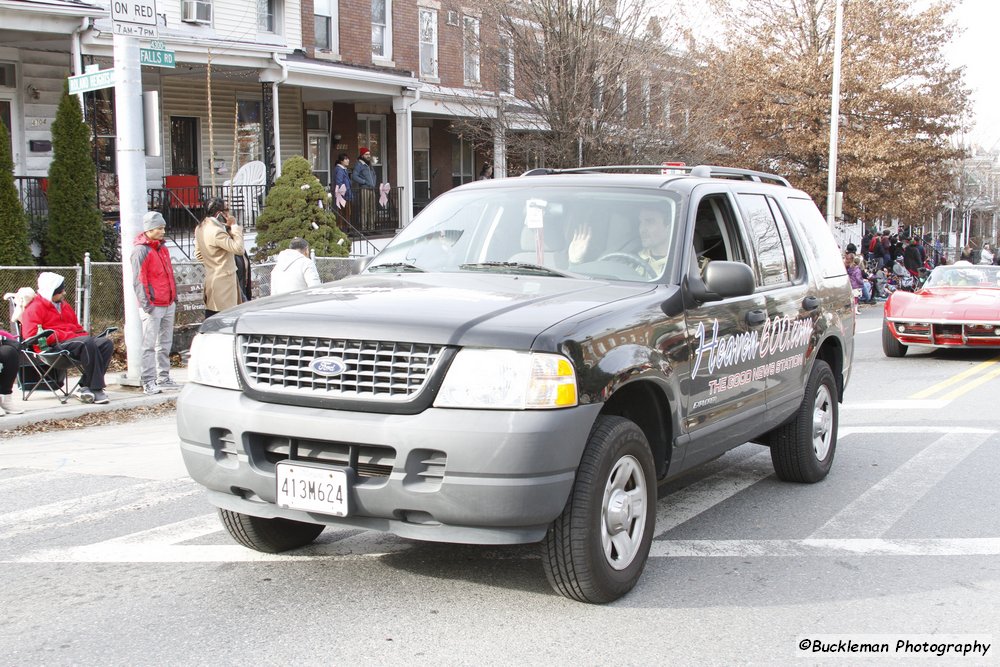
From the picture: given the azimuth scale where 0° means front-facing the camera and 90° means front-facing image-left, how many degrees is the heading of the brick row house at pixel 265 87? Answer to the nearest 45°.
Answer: approximately 315°

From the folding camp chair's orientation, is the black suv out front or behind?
out front

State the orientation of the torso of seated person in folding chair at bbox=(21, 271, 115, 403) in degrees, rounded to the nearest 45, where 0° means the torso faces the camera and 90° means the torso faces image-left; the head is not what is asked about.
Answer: approximately 315°

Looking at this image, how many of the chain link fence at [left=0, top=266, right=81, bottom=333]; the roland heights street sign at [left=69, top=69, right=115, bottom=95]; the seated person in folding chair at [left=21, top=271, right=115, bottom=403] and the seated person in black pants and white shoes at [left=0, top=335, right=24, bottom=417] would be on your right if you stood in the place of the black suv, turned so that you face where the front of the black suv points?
4

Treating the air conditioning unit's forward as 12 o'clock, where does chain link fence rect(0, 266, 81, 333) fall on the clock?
The chain link fence is roughly at 2 o'clock from the air conditioning unit.

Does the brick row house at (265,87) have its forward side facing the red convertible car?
yes

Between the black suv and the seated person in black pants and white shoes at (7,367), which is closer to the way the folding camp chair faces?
the black suv

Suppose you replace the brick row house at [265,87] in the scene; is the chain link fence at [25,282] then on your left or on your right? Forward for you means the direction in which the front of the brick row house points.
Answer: on your right

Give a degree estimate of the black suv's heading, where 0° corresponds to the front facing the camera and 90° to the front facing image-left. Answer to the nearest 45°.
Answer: approximately 45°

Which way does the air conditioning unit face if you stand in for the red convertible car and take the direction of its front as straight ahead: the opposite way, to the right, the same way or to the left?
to the left

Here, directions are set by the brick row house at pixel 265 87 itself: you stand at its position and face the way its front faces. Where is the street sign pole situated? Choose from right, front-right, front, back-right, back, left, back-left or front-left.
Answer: front-right

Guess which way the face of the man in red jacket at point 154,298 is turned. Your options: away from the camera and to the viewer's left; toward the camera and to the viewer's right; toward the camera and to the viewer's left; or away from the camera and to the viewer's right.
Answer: toward the camera and to the viewer's right
